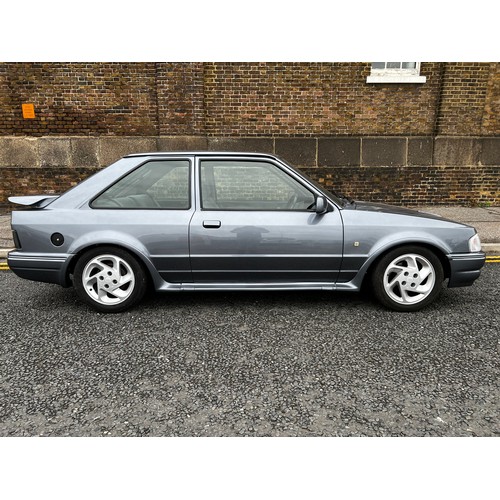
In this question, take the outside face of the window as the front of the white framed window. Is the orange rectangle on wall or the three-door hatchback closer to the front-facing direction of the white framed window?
the three-door hatchback

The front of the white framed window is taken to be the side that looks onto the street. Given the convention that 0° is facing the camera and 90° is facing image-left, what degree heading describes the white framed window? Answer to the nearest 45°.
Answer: approximately 0°

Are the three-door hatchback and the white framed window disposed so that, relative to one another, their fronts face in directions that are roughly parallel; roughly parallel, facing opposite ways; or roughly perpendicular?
roughly perpendicular

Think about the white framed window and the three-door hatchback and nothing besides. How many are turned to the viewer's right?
1

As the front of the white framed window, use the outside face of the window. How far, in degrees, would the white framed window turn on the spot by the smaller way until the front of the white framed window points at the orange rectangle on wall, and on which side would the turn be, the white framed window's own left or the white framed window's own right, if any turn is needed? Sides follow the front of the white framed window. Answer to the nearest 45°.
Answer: approximately 90° to the white framed window's own right

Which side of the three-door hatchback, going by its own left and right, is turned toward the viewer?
right

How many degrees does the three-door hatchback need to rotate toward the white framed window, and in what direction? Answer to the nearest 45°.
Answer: approximately 45° to its left

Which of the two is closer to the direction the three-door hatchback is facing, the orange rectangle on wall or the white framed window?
the white framed window

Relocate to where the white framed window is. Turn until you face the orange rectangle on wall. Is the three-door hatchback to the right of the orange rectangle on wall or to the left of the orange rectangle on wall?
left

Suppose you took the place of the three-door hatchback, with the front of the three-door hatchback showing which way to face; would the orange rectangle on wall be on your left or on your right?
on your left

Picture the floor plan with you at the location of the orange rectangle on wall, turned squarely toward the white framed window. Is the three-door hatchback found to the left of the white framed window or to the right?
right
